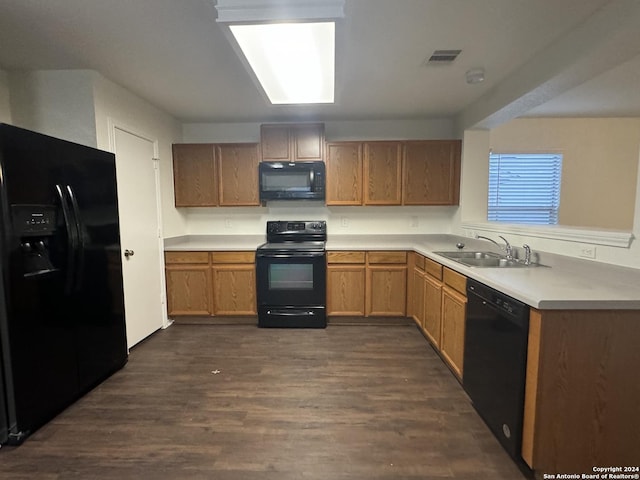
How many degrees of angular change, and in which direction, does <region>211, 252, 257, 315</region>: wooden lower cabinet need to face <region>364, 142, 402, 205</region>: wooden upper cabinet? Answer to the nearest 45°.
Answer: approximately 90° to its left

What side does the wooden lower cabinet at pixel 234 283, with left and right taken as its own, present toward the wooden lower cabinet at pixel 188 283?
right

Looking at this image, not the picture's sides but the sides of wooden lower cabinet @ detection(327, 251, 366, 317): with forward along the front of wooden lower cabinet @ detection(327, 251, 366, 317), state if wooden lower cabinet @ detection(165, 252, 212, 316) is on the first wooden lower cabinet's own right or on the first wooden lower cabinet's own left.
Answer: on the first wooden lower cabinet's own right

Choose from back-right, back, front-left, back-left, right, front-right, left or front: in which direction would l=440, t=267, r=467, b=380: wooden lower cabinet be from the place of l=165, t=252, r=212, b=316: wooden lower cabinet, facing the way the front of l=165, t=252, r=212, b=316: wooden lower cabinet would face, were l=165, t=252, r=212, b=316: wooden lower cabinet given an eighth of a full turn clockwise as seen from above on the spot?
left

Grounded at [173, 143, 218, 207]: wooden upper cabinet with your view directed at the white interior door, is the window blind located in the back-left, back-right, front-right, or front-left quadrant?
back-left

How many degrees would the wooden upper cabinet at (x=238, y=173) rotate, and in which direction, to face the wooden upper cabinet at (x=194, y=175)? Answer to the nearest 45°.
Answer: approximately 90° to its right

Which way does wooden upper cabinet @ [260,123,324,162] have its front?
toward the camera

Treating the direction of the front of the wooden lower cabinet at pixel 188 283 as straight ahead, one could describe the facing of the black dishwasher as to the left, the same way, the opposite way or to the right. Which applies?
to the right

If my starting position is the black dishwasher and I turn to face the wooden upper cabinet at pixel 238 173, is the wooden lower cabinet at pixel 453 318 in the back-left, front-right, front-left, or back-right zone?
front-right

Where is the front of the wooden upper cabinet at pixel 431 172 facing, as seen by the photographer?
facing the viewer

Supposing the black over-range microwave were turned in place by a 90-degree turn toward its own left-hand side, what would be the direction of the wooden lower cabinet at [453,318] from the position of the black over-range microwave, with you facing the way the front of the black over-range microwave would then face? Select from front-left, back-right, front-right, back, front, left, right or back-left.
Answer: front-right

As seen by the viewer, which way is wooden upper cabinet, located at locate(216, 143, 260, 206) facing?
toward the camera

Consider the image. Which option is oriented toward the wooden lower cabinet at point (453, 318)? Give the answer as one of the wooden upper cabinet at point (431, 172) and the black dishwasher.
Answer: the wooden upper cabinet

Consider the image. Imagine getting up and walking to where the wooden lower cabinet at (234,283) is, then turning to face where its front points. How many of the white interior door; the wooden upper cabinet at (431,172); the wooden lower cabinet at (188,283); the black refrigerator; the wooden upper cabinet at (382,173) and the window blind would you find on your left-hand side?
3
